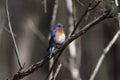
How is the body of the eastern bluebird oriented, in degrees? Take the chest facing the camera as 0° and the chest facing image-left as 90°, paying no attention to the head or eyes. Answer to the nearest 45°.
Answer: approximately 315°
